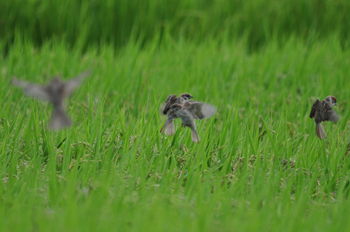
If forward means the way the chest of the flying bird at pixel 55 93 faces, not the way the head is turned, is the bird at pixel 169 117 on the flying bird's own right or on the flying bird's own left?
on the flying bird's own right

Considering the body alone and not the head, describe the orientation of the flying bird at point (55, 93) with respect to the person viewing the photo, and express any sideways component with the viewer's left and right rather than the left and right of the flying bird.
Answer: facing away from the viewer

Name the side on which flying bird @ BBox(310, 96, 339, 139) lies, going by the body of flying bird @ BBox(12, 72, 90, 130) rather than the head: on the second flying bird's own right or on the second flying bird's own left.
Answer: on the second flying bird's own right

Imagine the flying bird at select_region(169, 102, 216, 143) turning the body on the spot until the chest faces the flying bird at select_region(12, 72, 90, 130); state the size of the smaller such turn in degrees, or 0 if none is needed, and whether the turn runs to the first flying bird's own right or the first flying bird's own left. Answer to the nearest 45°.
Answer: approximately 45° to the first flying bird's own left
